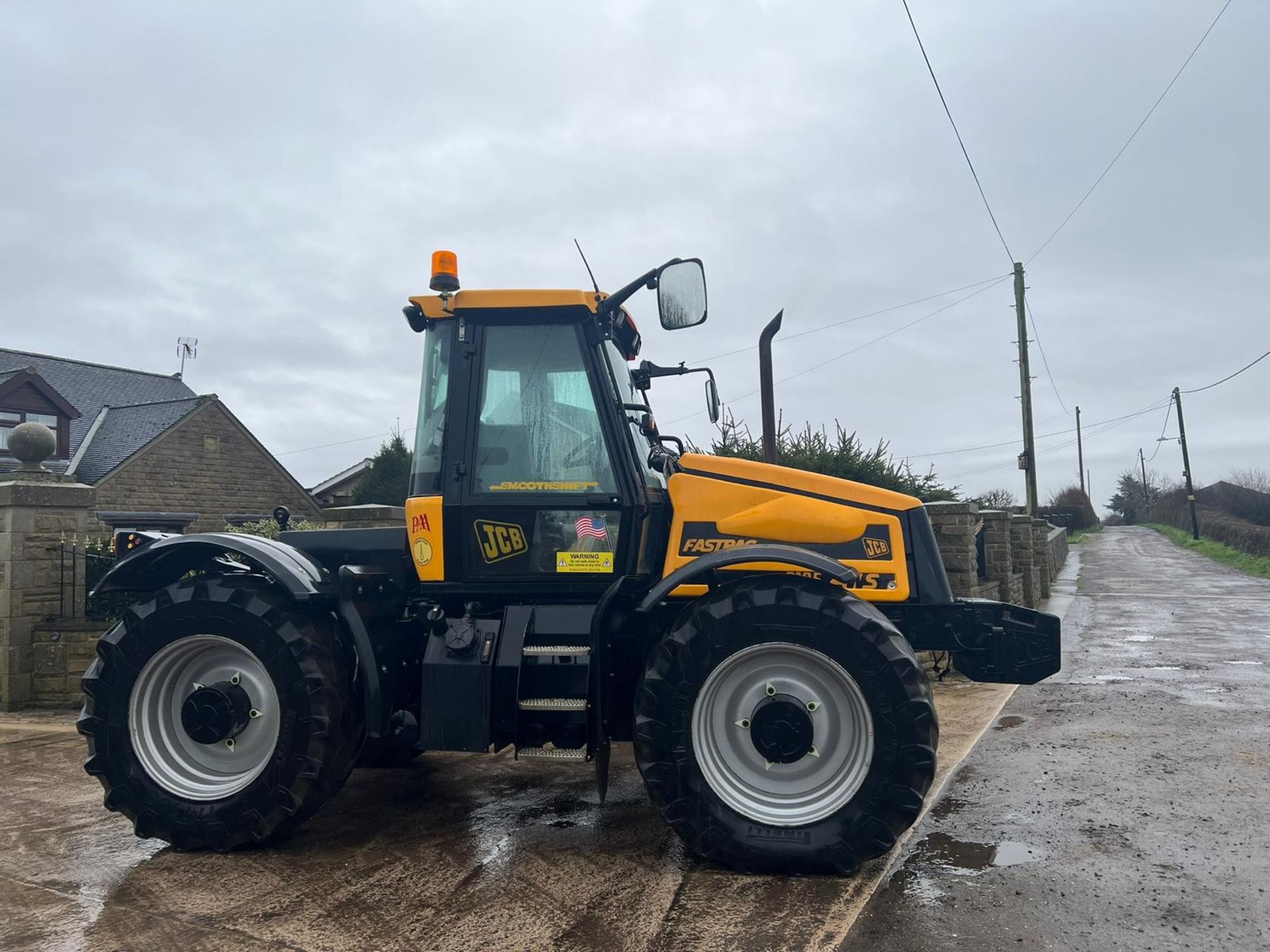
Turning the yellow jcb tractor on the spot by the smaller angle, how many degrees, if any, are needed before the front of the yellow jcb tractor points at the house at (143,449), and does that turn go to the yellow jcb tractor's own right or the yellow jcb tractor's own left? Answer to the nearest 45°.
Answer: approximately 135° to the yellow jcb tractor's own left

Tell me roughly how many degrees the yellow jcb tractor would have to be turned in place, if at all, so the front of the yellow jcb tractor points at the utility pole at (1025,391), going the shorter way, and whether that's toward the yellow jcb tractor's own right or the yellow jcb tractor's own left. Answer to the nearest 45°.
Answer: approximately 45° to the yellow jcb tractor's own left

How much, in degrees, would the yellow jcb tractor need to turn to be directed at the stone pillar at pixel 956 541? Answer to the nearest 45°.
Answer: approximately 45° to its left

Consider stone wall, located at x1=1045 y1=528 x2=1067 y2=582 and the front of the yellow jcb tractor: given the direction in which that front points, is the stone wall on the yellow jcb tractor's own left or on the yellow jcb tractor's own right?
on the yellow jcb tractor's own left

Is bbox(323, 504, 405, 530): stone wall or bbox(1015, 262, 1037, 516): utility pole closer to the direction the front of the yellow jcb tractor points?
the utility pole

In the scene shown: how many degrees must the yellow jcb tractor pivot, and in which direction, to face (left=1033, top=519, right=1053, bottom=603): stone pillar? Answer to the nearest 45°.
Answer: approximately 45° to its left

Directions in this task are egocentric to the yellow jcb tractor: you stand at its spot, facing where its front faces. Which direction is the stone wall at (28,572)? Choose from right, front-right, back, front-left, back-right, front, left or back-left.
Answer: back-left

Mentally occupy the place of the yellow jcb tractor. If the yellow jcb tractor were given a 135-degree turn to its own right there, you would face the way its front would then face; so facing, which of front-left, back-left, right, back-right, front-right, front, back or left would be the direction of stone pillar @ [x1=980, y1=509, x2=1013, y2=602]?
back

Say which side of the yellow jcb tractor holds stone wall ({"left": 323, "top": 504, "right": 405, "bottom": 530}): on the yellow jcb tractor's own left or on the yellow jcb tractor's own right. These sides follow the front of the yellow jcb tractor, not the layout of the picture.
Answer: on the yellow jcb tractor's own left

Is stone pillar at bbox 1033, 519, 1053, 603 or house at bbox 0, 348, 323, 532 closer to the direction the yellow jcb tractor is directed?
the stone pillar

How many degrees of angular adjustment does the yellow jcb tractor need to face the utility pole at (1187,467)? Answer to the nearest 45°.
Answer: approximately 45° to its left

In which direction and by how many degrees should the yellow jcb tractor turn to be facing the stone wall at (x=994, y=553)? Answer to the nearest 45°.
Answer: approximately 45° to its left

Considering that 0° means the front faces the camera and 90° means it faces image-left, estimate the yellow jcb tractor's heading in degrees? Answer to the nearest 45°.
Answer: approximately 270°

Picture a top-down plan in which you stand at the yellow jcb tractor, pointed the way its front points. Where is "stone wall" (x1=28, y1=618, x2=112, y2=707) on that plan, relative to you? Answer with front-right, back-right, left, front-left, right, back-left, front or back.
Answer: back-left

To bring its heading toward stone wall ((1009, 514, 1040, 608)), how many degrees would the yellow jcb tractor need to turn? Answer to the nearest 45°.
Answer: approximately 45° to its left

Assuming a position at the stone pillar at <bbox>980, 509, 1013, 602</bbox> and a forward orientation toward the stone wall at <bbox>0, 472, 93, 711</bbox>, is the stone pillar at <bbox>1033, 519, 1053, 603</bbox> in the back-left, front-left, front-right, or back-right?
back-right
